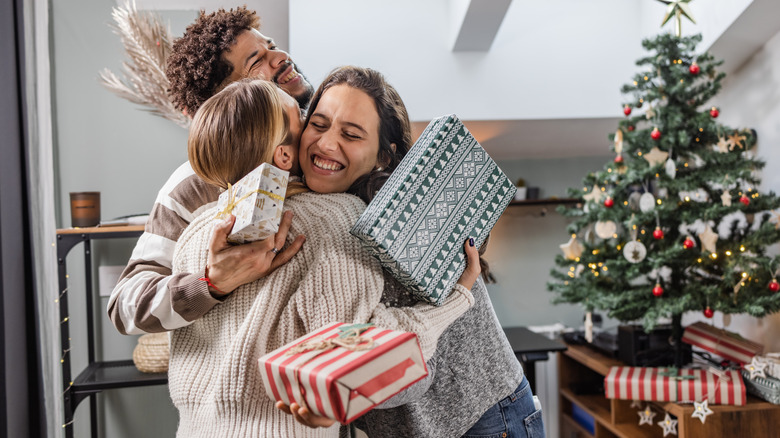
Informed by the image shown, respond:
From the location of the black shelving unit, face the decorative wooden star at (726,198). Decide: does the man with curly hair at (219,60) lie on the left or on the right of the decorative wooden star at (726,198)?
right

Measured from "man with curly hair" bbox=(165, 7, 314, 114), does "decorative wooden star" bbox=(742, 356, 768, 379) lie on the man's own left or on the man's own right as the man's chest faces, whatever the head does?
on the man's own left

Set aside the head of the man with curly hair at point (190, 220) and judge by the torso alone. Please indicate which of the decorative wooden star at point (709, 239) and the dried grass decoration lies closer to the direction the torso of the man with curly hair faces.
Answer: the decorative wooden star

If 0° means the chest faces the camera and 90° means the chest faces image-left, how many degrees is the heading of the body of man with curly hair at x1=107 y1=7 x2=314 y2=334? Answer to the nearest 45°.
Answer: approximately 315°

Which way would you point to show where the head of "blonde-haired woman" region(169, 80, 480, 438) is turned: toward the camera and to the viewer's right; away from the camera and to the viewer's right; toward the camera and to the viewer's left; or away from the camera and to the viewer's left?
away from the camera and to the viewer's right
